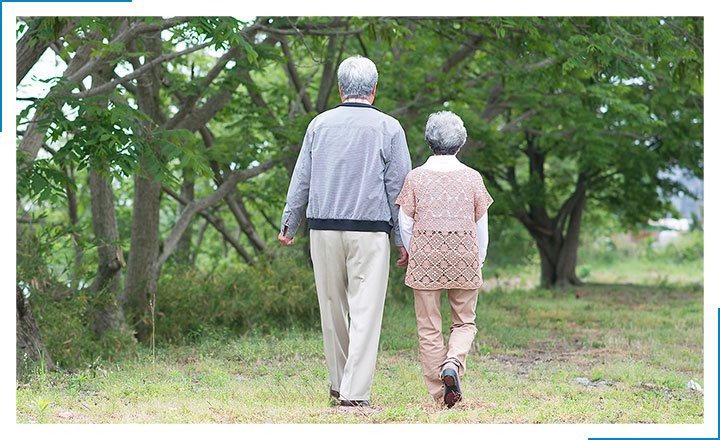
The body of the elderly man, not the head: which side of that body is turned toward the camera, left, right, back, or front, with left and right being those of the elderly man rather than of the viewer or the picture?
back

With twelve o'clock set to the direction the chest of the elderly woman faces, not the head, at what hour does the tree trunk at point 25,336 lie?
The tree trunk is roughly at 10 o'clock from the elderly woman.

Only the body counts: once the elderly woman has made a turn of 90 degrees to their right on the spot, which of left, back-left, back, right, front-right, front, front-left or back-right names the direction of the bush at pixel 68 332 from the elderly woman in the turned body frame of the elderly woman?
back-left

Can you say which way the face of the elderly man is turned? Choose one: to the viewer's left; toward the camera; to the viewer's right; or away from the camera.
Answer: away from the camera

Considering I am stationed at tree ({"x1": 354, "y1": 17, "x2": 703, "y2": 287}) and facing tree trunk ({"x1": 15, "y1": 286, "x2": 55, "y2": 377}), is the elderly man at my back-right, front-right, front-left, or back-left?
front-left

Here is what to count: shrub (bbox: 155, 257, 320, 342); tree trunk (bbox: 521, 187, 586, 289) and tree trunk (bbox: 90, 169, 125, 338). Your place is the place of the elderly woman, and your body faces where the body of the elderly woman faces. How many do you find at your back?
0

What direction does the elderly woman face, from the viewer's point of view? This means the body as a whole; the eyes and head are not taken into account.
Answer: away from the camera

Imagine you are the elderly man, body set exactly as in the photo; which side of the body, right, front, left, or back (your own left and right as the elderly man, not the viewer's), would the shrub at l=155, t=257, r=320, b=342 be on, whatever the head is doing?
front

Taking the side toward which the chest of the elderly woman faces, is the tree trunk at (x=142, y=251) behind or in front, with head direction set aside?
in front

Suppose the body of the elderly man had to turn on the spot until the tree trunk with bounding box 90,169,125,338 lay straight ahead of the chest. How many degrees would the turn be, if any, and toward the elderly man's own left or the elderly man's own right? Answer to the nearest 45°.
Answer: approximately 45° to the elderly man's own left

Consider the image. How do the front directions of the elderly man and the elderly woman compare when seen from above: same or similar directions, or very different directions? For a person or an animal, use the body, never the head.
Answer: same or similar directions

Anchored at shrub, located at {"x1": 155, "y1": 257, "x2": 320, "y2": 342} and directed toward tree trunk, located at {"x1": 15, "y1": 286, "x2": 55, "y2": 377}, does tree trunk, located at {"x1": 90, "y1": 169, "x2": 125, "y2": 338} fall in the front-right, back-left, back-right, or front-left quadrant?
front-right

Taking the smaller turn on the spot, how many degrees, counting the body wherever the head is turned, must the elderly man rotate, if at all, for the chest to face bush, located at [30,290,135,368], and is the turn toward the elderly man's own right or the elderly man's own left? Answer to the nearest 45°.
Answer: approximately 45° to the elderly man's own left

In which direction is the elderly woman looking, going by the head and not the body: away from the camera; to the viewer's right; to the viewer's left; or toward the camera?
away from the camera

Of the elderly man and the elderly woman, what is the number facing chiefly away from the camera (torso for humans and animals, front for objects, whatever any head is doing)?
2
